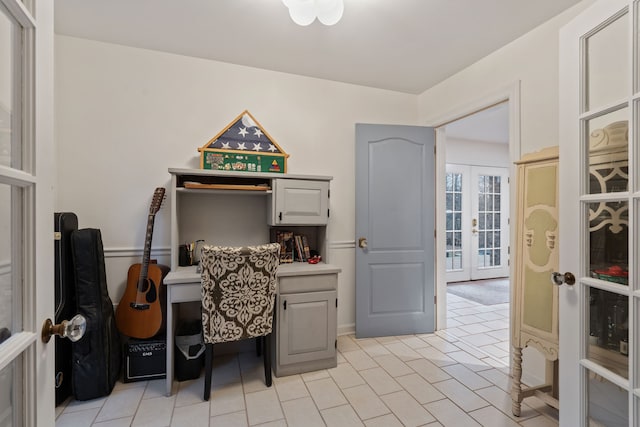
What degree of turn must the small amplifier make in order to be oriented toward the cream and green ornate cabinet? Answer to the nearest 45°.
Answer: approximately 45° to its left

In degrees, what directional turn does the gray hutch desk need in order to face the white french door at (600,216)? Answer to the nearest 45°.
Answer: approximately 45° to its left

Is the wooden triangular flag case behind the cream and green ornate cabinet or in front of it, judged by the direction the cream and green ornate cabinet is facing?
in front

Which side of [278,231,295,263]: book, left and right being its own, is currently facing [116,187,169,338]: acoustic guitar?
right

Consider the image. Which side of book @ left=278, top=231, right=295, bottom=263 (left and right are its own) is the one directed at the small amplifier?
right

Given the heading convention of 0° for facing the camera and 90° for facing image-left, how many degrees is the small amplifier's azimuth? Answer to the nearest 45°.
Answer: approximately 0°

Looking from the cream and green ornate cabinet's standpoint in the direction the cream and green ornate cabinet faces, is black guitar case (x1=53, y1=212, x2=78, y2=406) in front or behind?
in front

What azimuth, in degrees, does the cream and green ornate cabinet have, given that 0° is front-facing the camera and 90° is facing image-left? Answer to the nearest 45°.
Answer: approximately 45°
